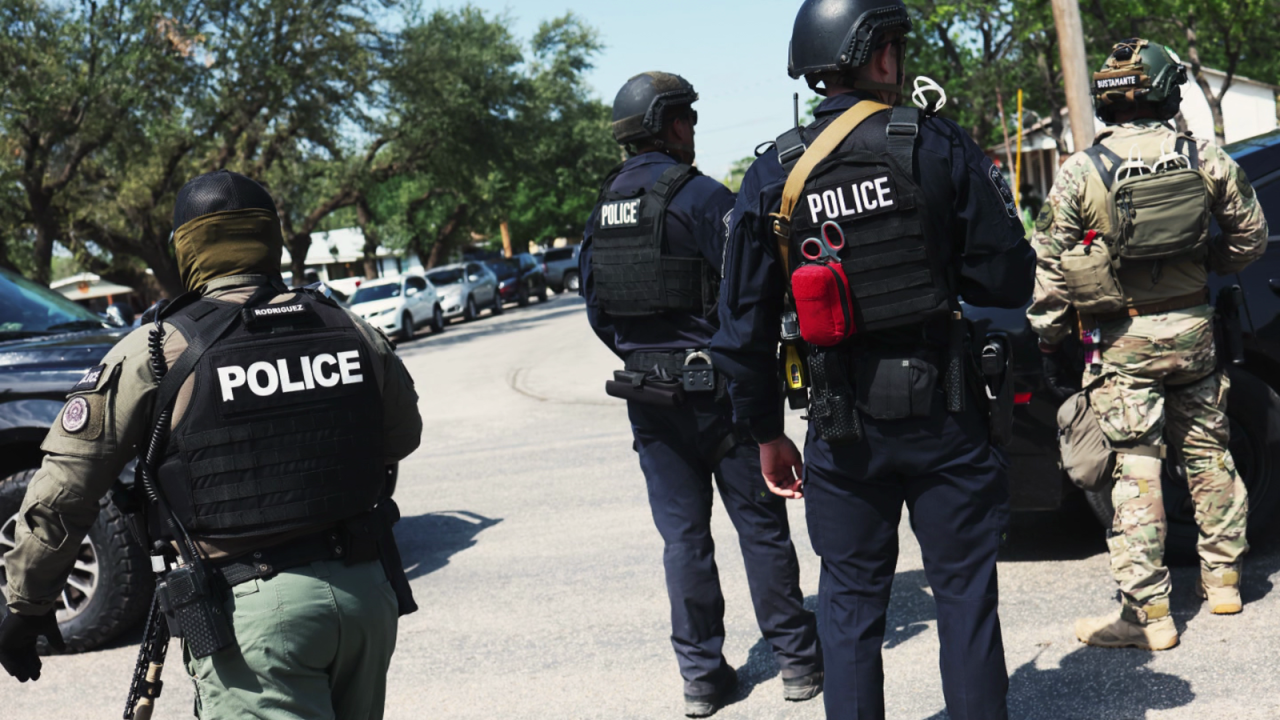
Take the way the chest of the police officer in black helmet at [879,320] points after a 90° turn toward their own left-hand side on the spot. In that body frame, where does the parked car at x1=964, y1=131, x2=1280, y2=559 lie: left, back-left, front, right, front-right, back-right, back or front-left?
back-right

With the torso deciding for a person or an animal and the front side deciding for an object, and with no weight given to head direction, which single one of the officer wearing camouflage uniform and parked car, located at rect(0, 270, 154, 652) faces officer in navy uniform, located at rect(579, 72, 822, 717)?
the parked car

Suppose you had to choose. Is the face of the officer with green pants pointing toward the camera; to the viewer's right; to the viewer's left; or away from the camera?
away from the camera

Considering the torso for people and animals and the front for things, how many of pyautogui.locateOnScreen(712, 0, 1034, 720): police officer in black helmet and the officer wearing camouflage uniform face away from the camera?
2

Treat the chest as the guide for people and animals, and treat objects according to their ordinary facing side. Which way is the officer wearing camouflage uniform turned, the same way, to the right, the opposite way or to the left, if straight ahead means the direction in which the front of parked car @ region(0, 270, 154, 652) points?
to the left

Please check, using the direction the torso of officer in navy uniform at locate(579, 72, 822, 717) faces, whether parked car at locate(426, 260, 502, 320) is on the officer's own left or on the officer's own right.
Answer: on the officer's own left

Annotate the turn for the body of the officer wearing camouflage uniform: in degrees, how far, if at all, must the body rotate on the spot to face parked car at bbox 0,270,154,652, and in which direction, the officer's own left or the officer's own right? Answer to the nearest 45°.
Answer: approximately 90° to the officer's own left

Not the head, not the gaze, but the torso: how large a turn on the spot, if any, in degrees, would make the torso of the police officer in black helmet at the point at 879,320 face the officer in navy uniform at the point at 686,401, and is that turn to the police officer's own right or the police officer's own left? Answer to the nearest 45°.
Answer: approximately 45° to the police officer's own left

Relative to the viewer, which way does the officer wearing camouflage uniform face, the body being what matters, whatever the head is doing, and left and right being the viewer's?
facing away from the viewer

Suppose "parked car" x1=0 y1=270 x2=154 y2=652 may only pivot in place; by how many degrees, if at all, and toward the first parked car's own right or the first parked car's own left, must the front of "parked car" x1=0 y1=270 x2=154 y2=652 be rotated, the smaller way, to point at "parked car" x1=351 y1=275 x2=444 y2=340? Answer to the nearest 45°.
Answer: approximately 135° to the first parked car's own left

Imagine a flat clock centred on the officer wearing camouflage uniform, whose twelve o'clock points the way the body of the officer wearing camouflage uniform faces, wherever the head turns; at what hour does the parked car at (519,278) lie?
The parked car is roughly at 11 o'clock from the officer wearing camouflage uniform.

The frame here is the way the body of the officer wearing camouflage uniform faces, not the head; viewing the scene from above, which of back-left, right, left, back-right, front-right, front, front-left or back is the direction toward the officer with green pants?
back-left

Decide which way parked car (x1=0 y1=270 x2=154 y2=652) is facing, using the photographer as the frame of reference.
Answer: facing the viewer and to the right of the viewer

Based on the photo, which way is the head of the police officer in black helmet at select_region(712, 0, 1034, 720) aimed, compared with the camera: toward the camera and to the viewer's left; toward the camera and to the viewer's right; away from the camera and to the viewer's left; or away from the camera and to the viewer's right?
away from the camera and to the viewer's right

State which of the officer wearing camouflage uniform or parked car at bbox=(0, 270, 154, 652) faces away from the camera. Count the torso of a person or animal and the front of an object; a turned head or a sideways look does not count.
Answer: the officer wearing camouflage uniform

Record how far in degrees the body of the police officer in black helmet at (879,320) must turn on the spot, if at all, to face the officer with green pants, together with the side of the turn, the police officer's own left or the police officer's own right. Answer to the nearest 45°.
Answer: approximately 90° to the police officer's own left

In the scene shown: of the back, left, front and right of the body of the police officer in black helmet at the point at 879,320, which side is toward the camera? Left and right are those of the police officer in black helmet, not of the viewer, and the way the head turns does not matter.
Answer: back

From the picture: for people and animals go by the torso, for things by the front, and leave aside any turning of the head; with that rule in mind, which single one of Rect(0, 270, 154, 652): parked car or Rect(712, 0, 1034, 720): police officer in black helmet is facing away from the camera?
the police officer in black helmet

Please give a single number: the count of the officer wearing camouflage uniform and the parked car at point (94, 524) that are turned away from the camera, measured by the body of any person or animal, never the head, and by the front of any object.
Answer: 1
